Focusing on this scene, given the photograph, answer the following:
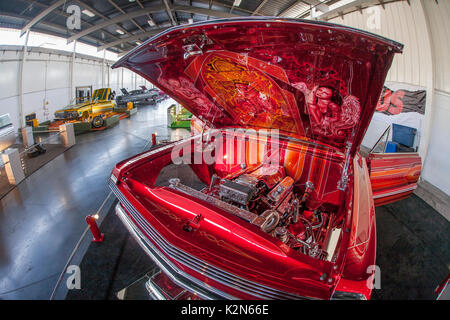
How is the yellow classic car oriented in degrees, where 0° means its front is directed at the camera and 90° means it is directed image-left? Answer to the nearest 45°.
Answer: approximately 45°

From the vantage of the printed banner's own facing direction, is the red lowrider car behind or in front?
in front

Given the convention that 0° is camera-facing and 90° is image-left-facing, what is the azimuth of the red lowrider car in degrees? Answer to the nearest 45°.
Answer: approximately 45°

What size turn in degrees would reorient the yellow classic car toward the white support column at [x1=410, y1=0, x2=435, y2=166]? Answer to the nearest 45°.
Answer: approximately 90° to its left
